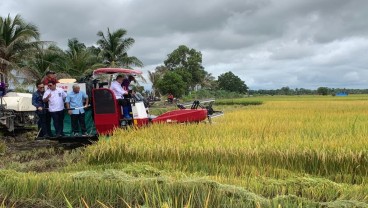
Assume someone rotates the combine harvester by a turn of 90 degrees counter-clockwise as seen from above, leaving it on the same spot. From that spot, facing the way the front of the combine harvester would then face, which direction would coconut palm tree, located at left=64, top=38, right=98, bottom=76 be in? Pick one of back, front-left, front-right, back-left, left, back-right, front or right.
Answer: front

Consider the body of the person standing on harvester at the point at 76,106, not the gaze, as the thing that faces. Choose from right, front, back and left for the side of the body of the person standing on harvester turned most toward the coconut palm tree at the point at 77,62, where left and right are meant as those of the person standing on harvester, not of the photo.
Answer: back

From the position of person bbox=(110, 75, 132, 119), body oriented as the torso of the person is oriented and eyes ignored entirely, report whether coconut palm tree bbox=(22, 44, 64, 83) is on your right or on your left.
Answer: on your left

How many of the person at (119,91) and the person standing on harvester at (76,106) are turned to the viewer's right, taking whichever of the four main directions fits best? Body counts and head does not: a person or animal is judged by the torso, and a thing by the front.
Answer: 1

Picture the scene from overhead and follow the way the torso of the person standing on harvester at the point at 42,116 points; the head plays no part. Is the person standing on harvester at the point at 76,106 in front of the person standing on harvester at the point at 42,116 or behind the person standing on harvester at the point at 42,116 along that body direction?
in front

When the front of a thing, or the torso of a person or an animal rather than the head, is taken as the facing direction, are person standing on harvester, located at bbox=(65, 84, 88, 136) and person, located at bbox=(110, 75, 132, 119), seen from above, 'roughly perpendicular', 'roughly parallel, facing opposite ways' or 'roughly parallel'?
roughly perpendicular

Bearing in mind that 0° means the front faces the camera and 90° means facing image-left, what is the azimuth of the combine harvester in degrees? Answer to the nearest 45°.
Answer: approximately 270°

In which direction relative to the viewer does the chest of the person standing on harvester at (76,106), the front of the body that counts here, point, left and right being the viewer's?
facing the viewer

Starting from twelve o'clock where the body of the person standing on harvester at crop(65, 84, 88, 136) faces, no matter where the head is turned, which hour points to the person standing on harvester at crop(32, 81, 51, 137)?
the person standing on harvester at crop(32, 81, 51, 137) is roughly at 4 o'clock from the person standing on harvester at crop(65, 84, 88, 136).

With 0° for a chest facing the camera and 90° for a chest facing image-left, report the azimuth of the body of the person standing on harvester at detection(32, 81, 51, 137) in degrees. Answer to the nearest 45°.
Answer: approximately 315°

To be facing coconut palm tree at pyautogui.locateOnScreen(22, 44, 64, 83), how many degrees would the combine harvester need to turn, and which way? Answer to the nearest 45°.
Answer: approximately 90° to its left
